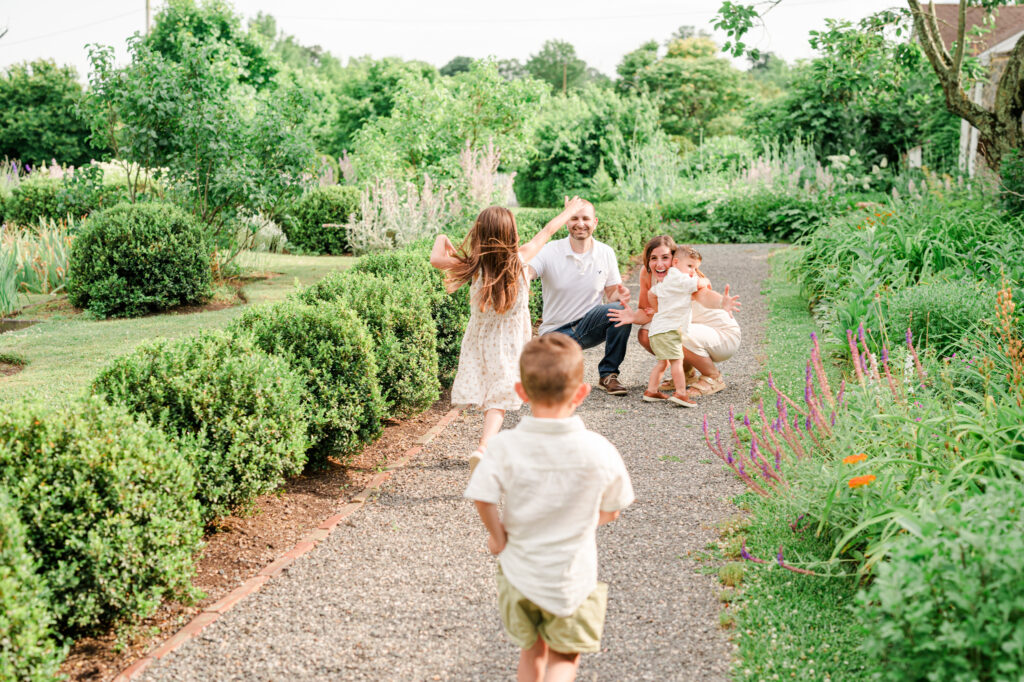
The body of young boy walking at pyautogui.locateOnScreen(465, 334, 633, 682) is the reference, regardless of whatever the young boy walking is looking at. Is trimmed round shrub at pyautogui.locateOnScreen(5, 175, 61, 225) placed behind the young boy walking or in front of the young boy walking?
in front

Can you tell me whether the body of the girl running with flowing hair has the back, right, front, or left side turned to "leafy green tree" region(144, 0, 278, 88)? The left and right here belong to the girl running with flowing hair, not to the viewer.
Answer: front

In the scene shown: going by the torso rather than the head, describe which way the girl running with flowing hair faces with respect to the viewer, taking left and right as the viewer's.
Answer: facing away from the viewer

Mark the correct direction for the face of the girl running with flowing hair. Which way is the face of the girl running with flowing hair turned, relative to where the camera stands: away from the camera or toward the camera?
away from the camera

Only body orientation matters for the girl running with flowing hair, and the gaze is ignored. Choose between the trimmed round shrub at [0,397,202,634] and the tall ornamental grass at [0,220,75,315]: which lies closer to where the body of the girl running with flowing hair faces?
the tall ornamental grass

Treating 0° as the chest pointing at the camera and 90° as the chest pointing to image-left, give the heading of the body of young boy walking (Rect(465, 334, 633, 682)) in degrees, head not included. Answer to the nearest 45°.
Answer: approximately 180°

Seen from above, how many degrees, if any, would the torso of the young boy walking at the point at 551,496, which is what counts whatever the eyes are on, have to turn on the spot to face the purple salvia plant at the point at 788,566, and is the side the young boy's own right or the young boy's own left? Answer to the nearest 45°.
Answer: approximately 45° to the young boy's own right

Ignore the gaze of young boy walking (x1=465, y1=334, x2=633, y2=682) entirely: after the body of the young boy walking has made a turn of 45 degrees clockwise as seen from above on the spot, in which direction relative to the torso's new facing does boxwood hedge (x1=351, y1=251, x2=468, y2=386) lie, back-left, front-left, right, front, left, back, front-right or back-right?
front-left

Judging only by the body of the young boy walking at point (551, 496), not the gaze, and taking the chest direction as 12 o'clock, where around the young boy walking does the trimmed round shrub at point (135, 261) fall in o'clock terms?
The trimmed round shrub is roughly at 11 o'clock from the young boy walking.

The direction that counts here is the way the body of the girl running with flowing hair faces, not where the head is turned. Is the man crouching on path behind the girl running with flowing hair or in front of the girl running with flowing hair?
in front

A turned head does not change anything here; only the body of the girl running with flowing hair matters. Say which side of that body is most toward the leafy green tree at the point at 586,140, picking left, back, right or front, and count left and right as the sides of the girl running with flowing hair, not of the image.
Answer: front

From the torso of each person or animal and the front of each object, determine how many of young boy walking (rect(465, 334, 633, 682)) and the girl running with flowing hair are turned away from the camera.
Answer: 2

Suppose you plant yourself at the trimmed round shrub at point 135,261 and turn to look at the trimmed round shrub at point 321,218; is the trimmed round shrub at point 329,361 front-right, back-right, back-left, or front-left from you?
back-right
